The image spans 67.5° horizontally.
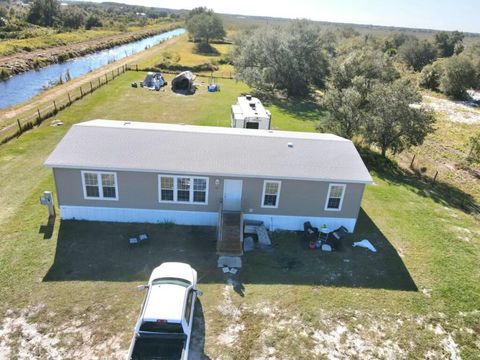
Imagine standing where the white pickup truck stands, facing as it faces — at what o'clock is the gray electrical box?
The gray electrical box is roughly at 11 o'clock from the white pickup truck.

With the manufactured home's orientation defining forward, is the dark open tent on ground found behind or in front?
behind

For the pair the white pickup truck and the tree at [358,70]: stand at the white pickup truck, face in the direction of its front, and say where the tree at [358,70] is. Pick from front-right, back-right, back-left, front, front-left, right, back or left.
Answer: front-right

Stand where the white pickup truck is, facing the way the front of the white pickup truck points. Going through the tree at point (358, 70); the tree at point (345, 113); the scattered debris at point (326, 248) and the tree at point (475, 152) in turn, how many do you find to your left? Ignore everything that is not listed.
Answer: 0

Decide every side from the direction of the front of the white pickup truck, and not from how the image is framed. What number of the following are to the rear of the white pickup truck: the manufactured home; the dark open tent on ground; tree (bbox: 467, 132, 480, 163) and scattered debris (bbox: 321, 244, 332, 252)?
0

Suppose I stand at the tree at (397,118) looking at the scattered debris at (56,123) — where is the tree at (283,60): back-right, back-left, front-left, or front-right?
front-right

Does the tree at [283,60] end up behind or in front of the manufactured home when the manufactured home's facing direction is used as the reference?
behind

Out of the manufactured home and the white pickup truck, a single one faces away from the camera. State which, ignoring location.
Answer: the white pickup truck

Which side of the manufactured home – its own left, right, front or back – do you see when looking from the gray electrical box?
right

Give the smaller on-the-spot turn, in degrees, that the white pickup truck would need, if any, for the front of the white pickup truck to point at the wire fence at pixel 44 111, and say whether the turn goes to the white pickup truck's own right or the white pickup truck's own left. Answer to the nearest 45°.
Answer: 0° — it already faces it

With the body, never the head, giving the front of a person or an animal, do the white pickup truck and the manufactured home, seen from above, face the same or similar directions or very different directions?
very different directions

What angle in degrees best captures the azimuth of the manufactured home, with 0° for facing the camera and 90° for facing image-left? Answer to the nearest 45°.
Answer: approximately 0°

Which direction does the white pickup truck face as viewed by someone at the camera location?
facing away from the viewer

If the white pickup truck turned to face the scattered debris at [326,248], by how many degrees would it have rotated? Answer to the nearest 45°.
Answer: approximately 45° to its right

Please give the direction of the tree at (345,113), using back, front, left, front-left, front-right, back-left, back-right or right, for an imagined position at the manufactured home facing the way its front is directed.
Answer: back-left

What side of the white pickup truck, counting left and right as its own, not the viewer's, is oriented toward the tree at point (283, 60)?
front
